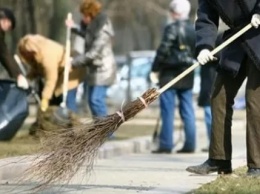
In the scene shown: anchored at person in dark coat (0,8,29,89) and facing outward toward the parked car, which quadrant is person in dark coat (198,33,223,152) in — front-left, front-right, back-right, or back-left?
front-right

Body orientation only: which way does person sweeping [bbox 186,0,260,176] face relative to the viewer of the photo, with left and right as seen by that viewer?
facing the viewer and to the left of the viewer

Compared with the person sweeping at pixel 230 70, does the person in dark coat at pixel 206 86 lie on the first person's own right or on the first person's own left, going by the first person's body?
on the first person's own right

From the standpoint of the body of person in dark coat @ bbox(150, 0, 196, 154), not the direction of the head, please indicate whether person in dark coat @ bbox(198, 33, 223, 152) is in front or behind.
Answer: behind
